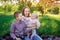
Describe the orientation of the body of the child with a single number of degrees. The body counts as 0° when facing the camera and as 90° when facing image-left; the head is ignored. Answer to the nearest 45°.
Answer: approximately 315°

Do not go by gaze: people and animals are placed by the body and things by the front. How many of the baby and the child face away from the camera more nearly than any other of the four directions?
0

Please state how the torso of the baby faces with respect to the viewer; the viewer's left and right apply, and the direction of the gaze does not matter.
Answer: facing the viewer and to the left of the viewer
